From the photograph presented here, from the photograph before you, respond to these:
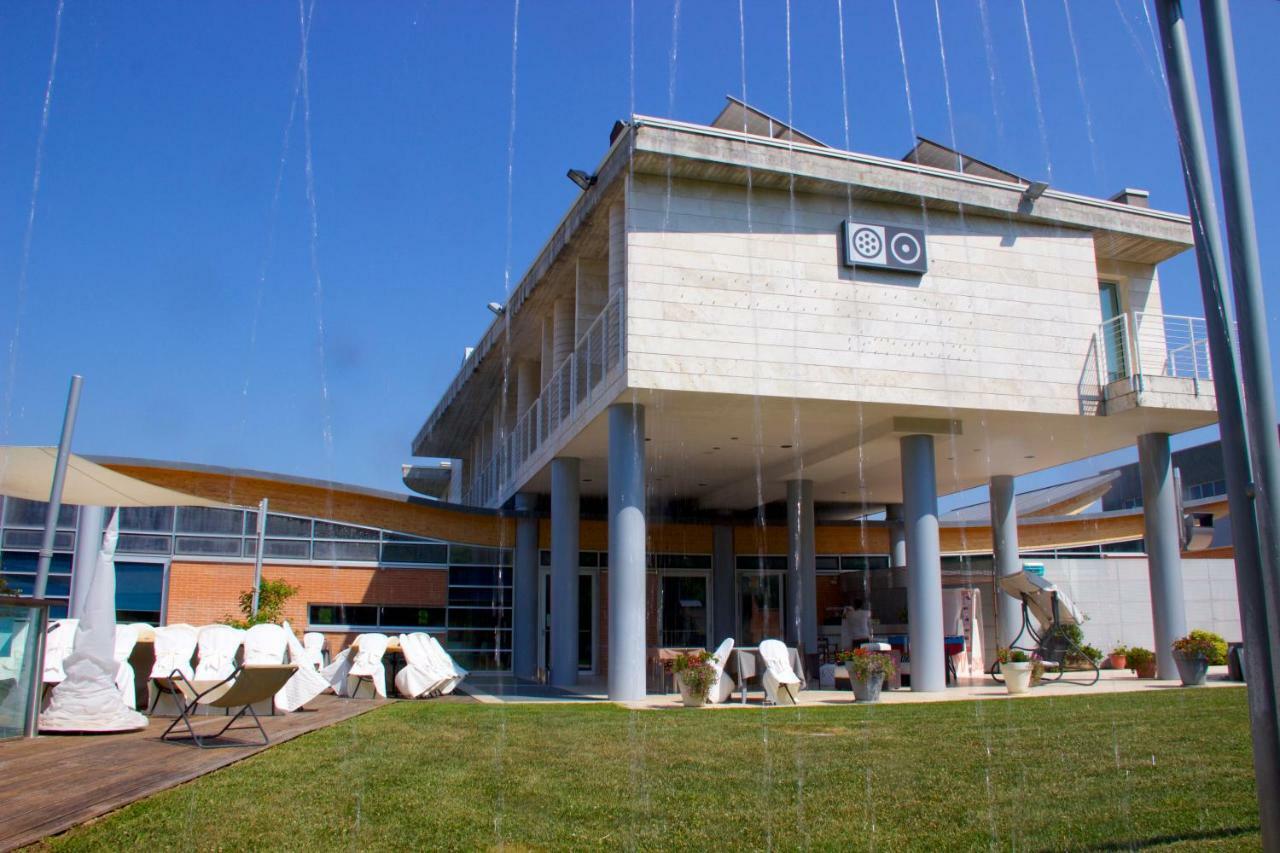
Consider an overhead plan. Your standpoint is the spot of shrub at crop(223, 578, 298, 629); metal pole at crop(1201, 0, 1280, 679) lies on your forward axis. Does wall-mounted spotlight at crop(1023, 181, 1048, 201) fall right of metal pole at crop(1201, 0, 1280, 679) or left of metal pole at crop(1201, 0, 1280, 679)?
left
